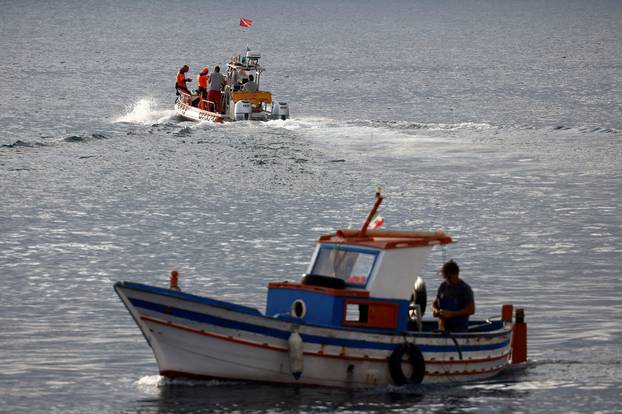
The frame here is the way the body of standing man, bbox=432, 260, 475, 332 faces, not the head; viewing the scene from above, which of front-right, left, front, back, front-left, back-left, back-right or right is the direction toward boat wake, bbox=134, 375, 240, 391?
front-right

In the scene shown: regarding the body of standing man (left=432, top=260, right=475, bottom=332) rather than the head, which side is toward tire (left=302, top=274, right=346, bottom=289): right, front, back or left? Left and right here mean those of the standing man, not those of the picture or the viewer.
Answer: front

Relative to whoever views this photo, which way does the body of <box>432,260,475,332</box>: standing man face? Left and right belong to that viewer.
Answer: facing the viewer and to the left of the viewer

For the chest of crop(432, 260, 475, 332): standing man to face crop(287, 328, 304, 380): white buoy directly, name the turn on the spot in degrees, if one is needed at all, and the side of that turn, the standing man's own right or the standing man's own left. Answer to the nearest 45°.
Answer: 0° — they already face it
